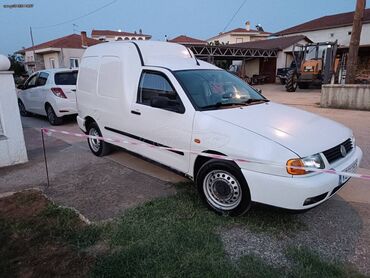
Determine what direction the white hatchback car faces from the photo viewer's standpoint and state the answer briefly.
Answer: facing away from the viewer and to the left of the viewer

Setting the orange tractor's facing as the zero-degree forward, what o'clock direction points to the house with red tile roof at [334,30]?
The house with red tile roof is roughly at 5 o'clock from the orange tractor.

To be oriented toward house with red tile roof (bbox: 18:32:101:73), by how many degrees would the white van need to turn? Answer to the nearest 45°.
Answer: approximately 180°

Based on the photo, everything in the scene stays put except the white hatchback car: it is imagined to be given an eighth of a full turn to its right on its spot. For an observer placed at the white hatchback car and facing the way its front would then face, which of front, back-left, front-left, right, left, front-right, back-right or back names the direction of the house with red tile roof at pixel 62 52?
front

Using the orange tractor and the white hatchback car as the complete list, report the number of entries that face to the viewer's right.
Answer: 0

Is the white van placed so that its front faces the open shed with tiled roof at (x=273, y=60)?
no

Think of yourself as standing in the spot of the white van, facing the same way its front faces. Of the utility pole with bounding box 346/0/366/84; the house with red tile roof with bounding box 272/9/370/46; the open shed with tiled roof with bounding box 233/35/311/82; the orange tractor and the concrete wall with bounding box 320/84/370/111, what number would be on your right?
0

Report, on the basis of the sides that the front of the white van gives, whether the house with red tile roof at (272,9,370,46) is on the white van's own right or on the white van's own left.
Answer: on the white van's own left

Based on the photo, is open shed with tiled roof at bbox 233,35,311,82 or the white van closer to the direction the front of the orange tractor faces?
the white van

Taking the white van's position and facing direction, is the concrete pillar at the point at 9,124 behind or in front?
behind

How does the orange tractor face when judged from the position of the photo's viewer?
facing the viewer and to the left of the viewer

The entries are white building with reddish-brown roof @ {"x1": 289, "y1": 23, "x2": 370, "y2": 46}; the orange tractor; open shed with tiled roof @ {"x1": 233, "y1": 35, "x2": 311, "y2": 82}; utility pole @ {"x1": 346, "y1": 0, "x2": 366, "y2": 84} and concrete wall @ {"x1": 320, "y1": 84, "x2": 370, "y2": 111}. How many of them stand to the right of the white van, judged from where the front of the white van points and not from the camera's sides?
0

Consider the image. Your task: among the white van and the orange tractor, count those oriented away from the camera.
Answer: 0

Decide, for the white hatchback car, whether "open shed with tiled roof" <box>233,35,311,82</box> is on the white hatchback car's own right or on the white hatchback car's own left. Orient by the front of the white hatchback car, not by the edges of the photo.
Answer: on the white hatchback car's own right
